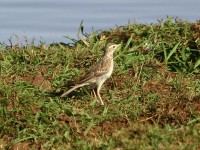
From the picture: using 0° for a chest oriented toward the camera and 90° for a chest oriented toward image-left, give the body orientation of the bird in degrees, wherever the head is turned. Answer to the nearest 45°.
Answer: approximately 270°
